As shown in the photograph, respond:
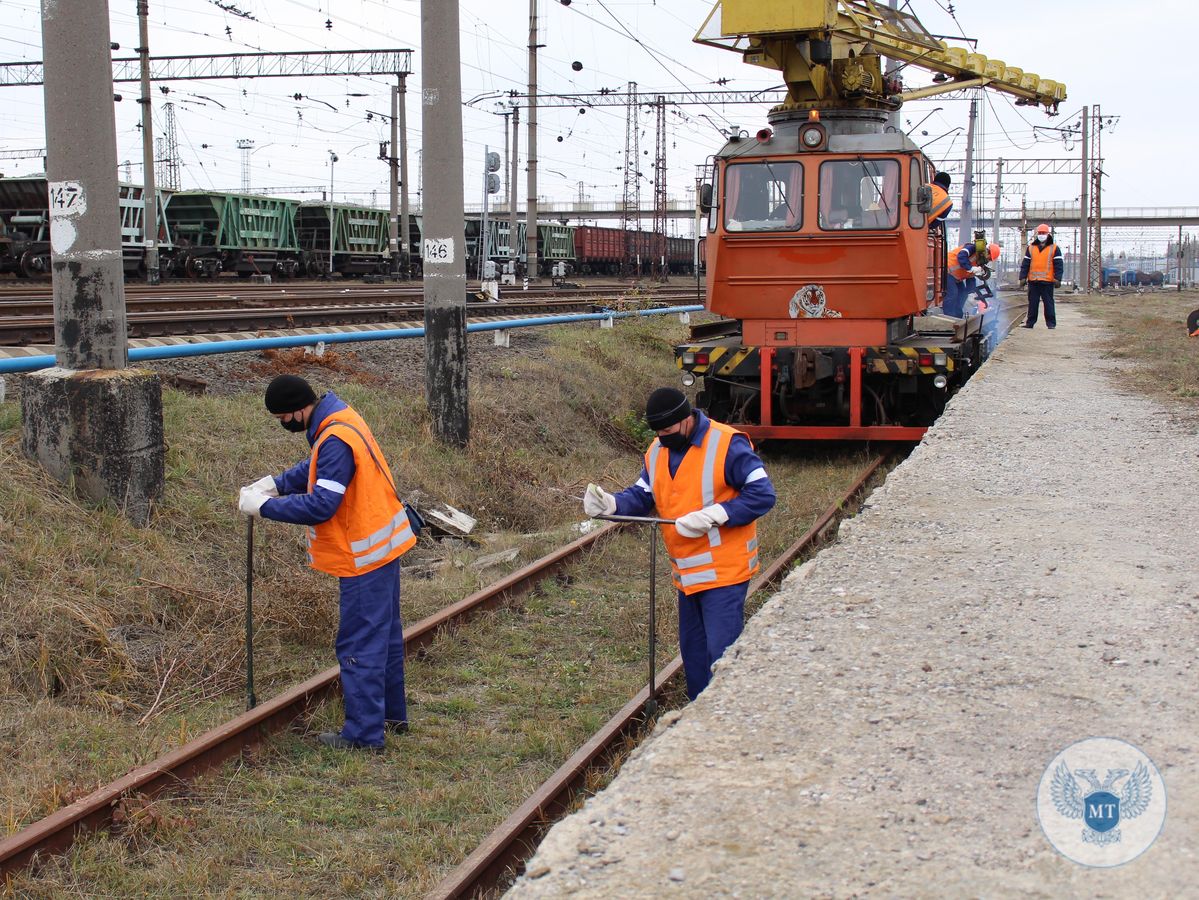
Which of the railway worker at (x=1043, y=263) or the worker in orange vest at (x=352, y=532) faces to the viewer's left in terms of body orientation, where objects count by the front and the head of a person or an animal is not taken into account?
the worker in orange vest

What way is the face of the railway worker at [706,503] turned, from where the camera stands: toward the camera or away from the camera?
toward the camera

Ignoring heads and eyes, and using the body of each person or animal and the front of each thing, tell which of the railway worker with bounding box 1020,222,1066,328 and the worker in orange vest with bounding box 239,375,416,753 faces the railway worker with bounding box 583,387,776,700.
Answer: the railway worker with bounding box 1020,222,1066,328

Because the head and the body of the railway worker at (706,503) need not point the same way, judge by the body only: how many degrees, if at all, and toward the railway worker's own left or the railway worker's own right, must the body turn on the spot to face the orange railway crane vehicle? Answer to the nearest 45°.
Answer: approximately 135° to the railway worker's own right

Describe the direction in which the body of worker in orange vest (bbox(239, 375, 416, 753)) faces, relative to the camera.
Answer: to the viewer's left

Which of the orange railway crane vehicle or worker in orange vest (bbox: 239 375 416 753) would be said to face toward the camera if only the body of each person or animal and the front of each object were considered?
the orange railway crane vehicle

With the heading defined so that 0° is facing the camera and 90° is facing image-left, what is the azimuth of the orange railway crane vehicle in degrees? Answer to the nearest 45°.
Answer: approximately 0°

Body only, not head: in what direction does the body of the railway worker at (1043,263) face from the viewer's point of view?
toward the camera

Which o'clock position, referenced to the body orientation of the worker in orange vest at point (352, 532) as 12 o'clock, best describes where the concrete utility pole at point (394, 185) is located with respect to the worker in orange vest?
The concrete utility pole is roughly at 3 o'clock from the worker in orange vest.

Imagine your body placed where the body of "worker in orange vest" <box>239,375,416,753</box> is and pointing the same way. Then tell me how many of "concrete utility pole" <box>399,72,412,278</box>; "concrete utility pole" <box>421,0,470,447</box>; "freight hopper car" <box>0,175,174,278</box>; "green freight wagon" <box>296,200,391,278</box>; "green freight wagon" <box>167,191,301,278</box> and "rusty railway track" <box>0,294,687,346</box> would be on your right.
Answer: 6

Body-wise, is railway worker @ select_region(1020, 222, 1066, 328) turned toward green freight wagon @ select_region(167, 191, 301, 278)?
no

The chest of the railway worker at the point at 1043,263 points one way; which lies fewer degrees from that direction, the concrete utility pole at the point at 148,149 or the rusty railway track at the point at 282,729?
the rusty railway track

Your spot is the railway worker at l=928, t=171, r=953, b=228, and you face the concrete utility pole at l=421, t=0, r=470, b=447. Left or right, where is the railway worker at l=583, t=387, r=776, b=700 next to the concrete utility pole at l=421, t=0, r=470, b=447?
left

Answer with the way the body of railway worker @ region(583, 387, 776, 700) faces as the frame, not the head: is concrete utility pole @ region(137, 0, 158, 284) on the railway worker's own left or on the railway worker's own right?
on the railway worker's own right

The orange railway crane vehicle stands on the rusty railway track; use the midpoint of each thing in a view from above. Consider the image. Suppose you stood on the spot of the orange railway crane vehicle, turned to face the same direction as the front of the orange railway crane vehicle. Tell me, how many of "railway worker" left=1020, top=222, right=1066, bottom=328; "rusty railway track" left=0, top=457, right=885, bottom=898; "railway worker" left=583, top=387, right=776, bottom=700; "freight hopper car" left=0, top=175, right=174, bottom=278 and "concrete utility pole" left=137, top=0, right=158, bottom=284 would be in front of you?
2

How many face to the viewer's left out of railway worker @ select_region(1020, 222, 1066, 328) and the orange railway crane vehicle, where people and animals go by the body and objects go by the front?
0

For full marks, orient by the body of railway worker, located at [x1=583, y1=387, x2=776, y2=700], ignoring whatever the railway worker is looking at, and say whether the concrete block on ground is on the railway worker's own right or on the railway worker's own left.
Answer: on the railway worker's own right

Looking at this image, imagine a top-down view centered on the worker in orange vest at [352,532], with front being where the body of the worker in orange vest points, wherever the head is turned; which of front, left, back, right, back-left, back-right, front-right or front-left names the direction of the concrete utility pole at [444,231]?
right

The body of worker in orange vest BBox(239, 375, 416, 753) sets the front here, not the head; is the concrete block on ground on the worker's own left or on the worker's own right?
on the worker's own right

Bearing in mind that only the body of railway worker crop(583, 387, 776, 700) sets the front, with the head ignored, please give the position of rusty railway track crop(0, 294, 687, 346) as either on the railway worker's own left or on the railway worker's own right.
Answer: on the railway worker's own right
